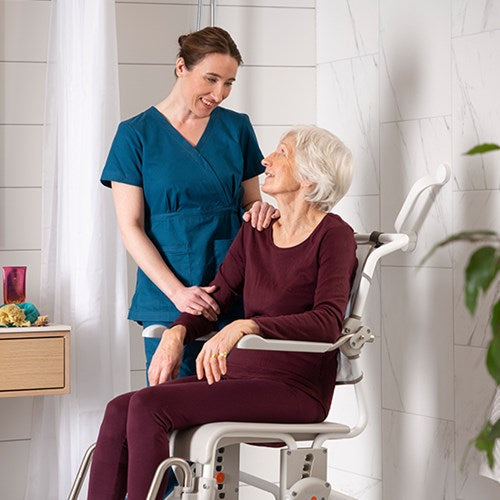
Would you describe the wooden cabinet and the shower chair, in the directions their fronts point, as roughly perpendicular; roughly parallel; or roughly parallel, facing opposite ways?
roughly perpendicular

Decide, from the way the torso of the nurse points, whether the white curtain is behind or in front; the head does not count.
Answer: behind

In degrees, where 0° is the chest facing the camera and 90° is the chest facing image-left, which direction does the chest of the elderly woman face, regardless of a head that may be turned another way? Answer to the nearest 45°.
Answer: approximately 45°

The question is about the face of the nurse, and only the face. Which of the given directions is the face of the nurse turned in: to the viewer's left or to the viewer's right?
to the viewer's right

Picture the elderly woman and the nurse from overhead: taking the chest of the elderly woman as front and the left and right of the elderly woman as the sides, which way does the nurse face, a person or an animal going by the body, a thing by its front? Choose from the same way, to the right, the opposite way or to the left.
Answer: to the left

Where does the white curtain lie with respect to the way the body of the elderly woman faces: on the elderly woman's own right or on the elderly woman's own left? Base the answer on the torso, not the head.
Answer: on the elderly woman's own right

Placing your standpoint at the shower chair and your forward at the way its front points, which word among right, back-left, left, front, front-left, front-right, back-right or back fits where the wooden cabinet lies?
front-right

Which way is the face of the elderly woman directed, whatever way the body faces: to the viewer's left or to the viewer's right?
to the viewer's left

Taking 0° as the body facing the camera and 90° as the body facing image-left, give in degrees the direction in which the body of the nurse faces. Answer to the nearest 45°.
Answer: approximately 315°

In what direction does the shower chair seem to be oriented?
to the viewer's left

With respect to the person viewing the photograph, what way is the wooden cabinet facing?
facing the viewer

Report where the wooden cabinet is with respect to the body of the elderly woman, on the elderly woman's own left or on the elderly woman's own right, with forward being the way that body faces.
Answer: on the elderly woman's own right
